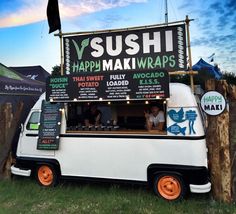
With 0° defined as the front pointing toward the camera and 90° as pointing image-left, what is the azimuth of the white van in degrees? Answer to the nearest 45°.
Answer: approximately 90°

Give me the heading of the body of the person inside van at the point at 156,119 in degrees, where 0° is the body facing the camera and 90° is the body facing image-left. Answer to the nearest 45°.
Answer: approximately 0°

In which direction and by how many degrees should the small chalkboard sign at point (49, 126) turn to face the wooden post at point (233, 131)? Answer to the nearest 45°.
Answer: approximately 45° to its left

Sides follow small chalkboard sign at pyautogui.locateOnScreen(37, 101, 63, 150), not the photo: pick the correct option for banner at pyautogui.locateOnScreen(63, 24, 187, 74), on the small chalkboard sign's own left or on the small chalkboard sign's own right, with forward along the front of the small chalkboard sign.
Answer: on the small chalkboard sign's own left

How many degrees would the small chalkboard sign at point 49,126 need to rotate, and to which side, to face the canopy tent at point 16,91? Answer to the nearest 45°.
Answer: approximately 135° to its right

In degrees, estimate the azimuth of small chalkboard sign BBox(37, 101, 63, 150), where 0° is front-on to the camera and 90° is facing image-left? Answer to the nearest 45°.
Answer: approximately 0°

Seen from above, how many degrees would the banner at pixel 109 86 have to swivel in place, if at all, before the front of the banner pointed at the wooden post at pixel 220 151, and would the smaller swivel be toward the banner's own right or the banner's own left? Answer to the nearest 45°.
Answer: approximately 90° to the banner's own left

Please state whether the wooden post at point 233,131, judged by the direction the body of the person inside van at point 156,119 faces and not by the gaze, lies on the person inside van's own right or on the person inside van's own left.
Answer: on the person inside van's own left
